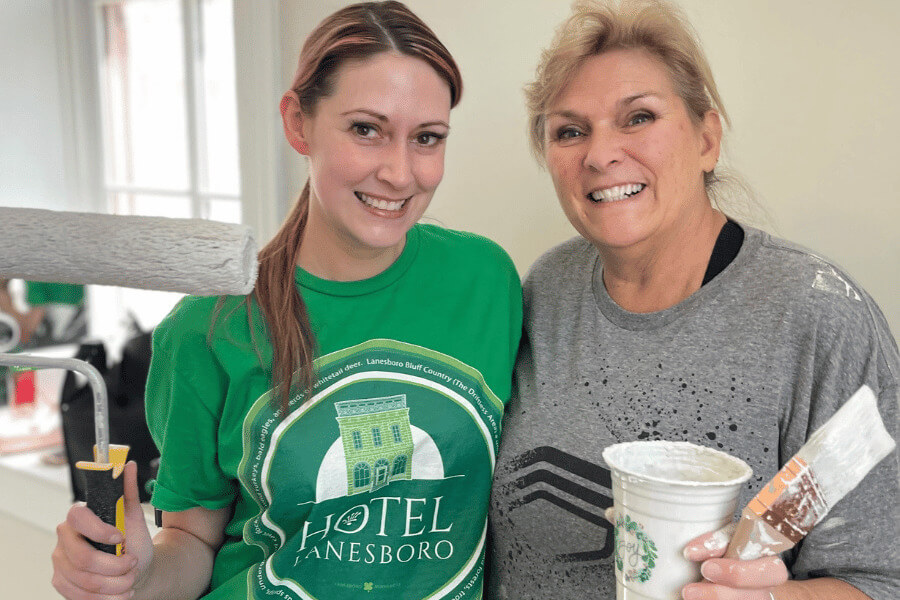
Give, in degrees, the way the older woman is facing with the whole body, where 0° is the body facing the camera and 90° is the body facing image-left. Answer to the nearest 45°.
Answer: approximately 45°
